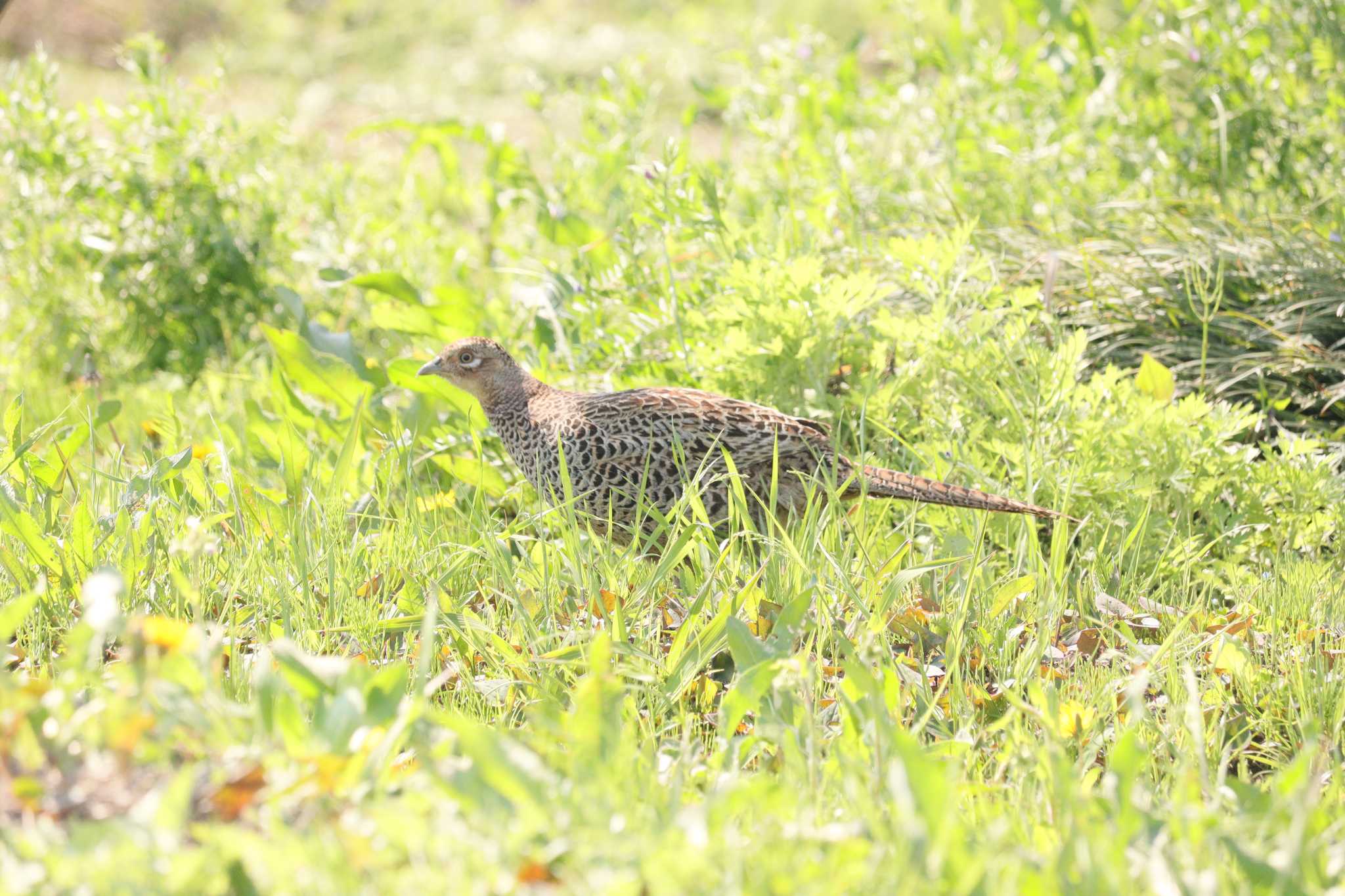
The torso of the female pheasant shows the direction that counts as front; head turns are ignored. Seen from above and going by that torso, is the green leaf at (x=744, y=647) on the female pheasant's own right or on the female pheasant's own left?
on the female pheasant's own left

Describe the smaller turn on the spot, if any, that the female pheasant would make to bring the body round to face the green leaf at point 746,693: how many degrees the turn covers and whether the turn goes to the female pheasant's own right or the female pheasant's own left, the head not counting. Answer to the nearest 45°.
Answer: approximately 90° to the female pheasant's own left

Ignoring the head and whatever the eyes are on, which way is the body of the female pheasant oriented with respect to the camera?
to the viewer's left

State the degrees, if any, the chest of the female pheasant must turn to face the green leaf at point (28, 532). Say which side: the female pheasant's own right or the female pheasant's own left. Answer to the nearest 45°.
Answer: approximately 45° to the female pheasant's own left

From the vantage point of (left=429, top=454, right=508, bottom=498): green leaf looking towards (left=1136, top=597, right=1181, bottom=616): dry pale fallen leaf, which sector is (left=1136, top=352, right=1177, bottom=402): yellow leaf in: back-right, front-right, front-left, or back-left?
front-left

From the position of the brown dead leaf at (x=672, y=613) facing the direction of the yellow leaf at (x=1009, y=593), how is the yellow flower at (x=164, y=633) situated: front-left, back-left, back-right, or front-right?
back-right

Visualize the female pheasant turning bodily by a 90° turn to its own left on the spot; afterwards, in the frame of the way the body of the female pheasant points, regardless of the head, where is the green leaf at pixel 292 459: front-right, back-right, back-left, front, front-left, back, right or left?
right

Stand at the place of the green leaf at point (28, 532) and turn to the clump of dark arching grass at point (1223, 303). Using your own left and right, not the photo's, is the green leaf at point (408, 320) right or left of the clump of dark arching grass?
left

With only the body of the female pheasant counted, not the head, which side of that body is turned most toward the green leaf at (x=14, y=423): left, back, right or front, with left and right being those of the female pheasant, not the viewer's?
front

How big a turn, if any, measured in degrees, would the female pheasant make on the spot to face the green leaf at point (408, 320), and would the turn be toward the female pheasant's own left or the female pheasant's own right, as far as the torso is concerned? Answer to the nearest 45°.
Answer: approximately 45° to the female pheasant's own right

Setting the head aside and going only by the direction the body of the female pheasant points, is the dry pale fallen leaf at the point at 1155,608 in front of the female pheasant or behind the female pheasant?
behind

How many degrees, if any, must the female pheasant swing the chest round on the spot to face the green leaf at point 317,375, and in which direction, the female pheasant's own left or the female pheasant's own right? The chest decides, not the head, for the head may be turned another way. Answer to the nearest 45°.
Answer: approximately 45° to the female pheasant's own right

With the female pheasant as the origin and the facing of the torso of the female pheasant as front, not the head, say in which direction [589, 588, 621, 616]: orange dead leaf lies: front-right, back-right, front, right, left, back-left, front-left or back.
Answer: left

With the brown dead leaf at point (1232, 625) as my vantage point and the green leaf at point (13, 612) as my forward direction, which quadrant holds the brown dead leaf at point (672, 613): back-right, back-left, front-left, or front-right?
front-right
